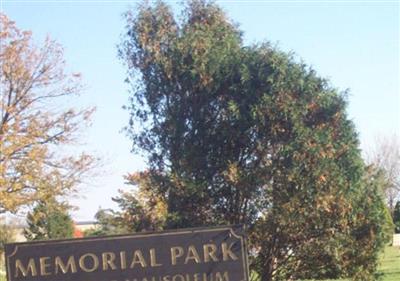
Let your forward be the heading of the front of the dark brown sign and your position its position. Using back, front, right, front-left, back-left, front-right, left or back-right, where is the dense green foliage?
back

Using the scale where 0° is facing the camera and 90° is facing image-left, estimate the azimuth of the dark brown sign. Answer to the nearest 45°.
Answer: approximately 0°

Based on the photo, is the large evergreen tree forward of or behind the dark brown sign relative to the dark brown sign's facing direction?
behind
